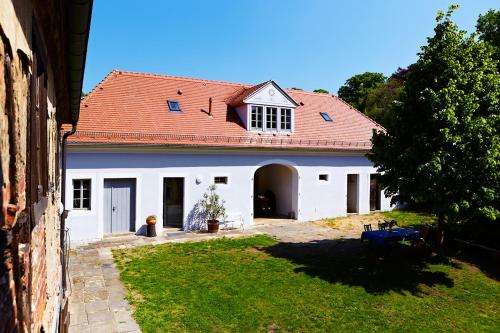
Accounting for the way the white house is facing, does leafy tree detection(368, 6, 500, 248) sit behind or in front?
in front

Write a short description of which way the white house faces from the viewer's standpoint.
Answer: facing the viewer and to the right of the viewer
